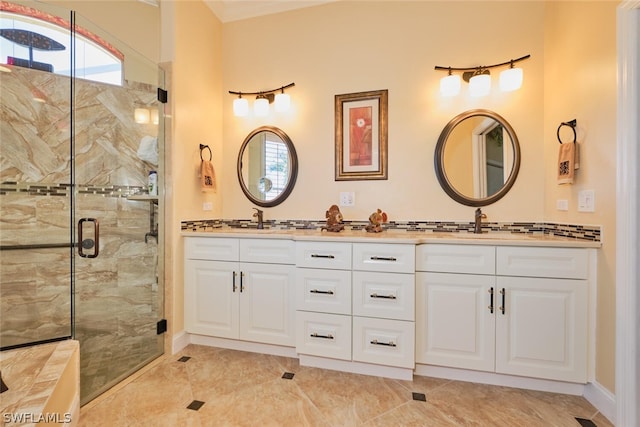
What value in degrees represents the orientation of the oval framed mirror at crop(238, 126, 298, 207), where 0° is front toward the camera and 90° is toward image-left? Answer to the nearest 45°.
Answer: approximately 45°

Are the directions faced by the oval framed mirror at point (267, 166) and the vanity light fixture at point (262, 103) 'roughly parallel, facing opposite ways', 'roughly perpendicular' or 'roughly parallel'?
roughly parallel

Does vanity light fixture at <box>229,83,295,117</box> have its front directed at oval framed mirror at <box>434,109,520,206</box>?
no

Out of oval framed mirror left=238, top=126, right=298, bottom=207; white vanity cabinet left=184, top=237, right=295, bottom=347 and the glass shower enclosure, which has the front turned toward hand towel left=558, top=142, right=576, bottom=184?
the glass shower enclosure

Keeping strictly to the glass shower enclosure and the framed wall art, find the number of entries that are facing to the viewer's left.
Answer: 0

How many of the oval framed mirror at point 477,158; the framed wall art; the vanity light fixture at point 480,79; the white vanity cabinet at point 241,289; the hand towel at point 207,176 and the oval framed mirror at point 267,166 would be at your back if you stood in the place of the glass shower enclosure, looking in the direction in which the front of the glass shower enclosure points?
0

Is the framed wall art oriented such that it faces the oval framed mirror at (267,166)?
no

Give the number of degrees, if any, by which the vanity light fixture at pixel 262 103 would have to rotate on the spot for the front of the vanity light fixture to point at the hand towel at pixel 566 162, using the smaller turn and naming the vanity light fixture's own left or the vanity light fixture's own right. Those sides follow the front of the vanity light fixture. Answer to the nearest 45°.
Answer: approximately 90° to the vanity light fixture's own left

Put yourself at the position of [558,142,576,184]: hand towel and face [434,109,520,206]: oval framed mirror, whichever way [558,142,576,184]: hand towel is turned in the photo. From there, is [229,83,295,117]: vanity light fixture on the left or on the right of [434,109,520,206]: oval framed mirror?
left

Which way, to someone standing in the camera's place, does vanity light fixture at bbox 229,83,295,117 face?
facing the viewer and to the left of the viewer

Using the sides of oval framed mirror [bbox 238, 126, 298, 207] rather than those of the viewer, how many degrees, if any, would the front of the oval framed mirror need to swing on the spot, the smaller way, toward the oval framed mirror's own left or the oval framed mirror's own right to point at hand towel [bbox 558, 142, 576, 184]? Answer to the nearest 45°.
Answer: approximately 90° to the oval framed mirror's own left

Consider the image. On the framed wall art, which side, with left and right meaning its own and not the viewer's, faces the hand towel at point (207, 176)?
right

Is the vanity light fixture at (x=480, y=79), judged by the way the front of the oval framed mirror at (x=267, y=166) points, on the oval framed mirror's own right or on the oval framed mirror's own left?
on the oval framed mirror's own left

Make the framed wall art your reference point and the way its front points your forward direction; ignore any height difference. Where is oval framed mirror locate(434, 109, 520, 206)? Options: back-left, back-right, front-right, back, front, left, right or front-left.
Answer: left

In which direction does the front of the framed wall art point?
toward the camera

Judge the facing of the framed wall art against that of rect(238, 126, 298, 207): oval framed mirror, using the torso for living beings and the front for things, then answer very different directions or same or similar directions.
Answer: same or similar directions
